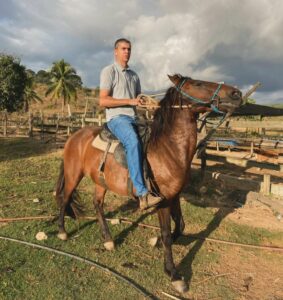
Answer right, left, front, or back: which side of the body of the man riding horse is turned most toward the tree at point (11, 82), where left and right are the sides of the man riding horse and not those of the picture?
back

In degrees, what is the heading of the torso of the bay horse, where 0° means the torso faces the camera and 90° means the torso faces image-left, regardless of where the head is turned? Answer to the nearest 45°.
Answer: approximately 315°

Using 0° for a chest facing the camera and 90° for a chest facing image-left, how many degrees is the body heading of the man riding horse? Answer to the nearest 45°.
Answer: approximately 315°

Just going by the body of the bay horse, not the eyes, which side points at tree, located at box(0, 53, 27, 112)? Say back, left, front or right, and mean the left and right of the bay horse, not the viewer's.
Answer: back
